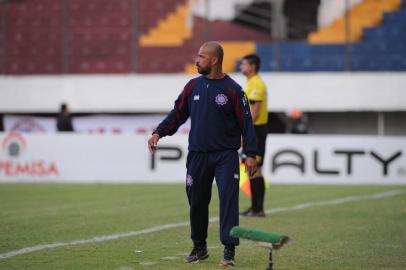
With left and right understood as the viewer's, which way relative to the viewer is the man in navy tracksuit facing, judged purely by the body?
facing the viewer and to the left of the viewer

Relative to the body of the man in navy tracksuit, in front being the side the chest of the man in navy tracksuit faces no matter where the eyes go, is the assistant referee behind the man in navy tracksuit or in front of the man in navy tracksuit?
behind

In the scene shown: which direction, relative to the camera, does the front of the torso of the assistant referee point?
to the viewer's left

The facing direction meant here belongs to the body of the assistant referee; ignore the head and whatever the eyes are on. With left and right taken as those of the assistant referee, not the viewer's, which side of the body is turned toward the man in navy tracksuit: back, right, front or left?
left

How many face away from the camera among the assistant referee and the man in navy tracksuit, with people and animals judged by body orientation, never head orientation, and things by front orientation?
0

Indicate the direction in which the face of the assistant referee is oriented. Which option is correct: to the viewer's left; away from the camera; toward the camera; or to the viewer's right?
to the viewer's left
